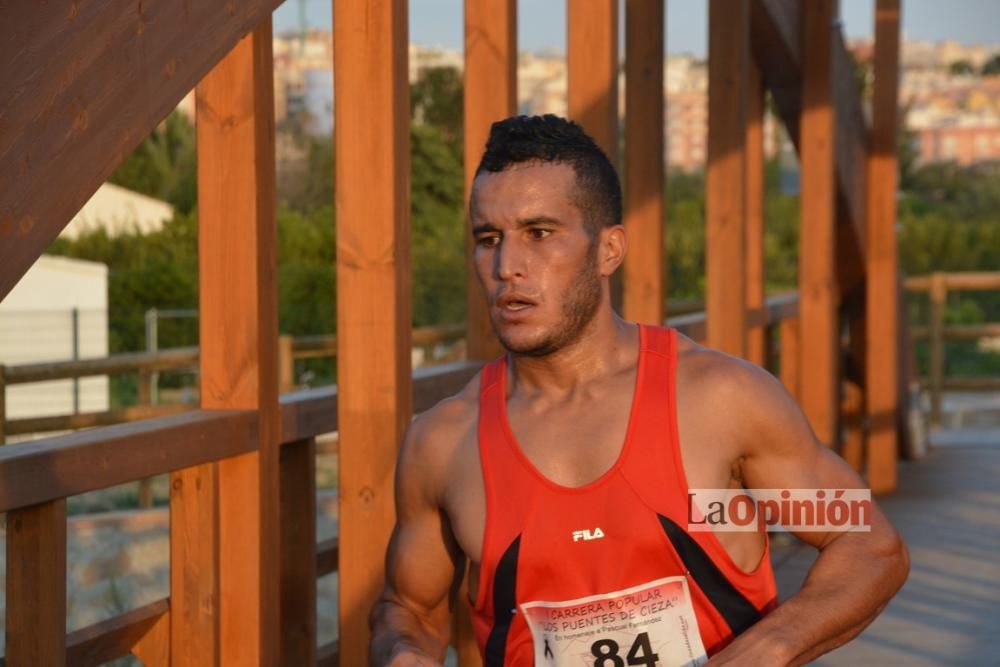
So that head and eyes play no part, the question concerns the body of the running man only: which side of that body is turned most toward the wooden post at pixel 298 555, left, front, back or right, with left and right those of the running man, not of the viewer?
right

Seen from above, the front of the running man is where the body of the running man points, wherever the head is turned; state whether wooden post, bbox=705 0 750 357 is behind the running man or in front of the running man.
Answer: behind

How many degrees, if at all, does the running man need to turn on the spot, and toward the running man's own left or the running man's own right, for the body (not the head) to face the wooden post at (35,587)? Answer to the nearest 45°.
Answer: approximately 45° to the running man's own right

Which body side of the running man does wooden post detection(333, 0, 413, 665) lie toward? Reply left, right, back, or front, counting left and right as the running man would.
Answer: right

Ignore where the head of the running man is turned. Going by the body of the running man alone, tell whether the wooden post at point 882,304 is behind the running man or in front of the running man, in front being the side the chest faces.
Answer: behind

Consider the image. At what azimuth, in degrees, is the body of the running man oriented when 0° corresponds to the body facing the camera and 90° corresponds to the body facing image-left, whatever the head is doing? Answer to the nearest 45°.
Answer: approximately 45°

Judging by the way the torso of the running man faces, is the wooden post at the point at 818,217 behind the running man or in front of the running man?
behind

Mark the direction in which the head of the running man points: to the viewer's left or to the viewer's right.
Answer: to the viewer's left

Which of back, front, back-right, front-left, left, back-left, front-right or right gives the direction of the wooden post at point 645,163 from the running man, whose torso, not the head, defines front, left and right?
back-right

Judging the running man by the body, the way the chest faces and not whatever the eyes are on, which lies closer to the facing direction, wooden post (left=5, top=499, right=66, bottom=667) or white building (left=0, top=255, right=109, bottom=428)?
the wooden post

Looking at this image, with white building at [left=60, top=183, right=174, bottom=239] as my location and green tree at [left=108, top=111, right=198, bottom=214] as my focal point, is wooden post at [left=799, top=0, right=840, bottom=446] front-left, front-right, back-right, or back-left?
back-right
